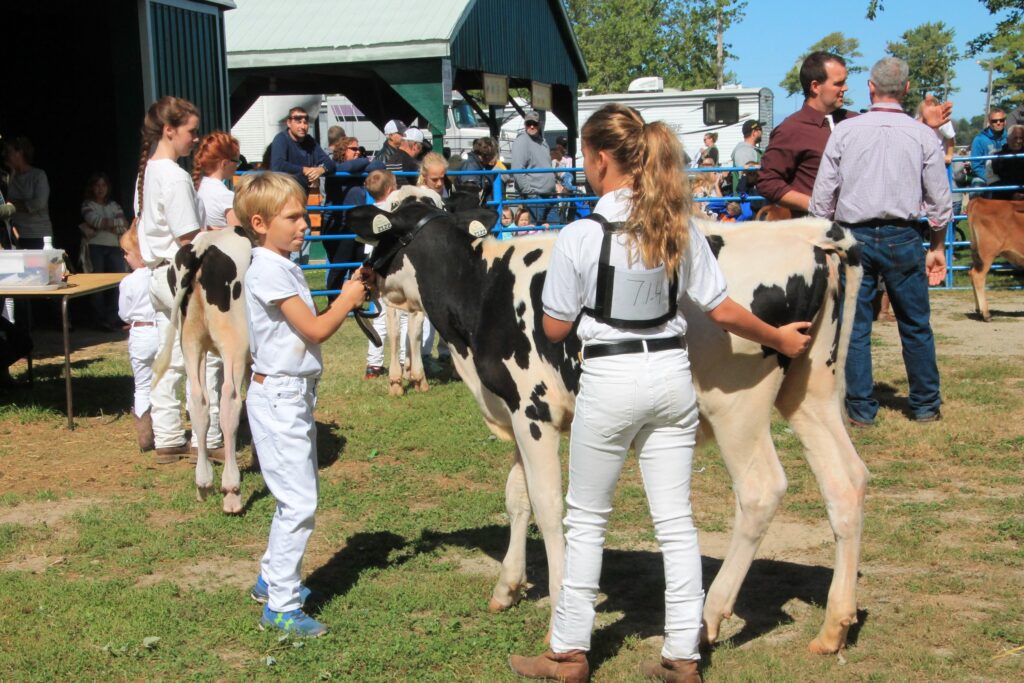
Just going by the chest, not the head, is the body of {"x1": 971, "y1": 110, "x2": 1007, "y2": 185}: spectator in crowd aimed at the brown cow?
yes

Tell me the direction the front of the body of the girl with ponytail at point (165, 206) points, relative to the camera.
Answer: to the viewer's right

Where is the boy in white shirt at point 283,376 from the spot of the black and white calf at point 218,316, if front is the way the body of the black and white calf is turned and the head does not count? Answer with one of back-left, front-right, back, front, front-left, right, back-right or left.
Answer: back

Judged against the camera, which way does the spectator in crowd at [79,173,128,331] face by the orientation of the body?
toward the camera

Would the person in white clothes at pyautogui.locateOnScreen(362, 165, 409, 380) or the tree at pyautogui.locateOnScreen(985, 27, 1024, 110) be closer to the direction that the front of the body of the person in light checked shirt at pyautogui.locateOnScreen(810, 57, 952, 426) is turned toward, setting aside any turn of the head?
the tree

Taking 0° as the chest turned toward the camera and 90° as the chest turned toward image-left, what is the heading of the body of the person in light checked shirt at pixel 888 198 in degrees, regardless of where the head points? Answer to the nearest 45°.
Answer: approximately 180°

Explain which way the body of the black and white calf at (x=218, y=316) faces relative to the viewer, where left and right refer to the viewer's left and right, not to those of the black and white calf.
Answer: facing away from the viewer

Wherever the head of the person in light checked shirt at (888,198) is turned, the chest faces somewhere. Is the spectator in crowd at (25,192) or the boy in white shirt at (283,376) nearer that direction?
the spectator in crowd

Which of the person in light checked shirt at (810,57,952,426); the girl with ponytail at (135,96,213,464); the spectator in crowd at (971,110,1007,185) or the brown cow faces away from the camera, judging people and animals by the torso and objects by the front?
the person in light checked shirt at (810,57,952,426)

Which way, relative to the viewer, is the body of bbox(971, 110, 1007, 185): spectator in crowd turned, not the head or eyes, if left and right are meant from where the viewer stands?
facing the viewer

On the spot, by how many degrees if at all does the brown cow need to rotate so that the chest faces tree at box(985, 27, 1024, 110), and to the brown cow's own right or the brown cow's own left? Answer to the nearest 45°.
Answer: approximately 90° to the brown cow's own left

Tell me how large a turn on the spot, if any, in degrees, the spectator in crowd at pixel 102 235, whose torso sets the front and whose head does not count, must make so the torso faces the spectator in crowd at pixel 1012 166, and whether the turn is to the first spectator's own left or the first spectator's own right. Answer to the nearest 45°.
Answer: approximately 90° to the first spectator's own left

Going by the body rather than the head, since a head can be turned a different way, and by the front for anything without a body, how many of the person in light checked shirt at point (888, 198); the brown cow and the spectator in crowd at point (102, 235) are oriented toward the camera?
1

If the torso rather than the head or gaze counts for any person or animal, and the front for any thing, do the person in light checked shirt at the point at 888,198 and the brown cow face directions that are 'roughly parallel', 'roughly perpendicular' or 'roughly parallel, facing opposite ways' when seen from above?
roughly perpendicular
